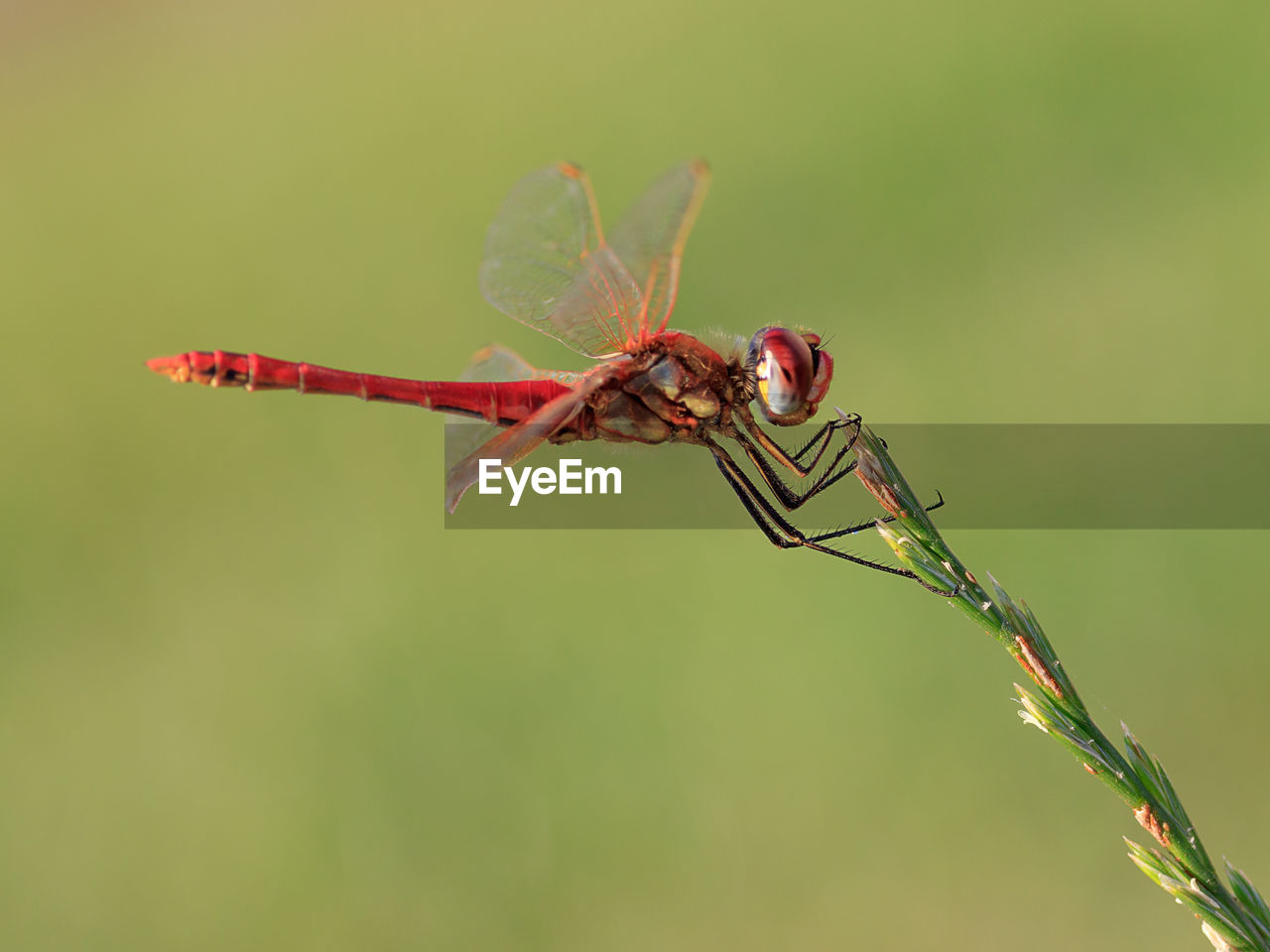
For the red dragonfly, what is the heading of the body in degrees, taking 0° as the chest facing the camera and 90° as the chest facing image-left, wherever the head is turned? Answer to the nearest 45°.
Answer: approximately 270°
